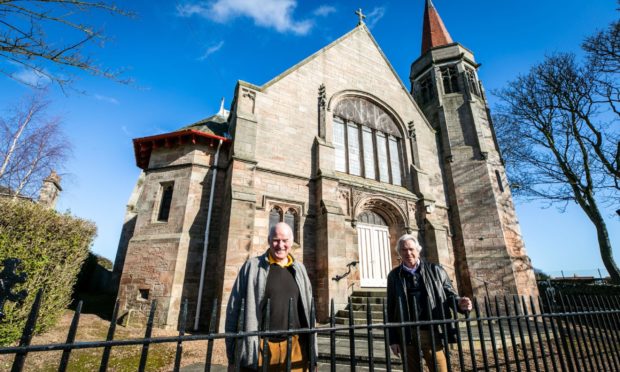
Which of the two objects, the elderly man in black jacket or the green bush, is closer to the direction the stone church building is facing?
the elderly man in black jacket

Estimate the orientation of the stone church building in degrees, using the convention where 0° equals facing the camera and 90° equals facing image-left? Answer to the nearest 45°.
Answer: approximately 315°

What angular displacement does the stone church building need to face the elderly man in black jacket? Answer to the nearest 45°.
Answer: approximately 45° to its right

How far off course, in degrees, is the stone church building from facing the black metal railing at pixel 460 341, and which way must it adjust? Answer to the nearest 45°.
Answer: approximately 45° to its right

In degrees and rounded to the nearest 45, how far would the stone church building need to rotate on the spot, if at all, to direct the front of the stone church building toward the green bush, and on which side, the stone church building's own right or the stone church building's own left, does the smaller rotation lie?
approximately 90° to the stone church building's own right

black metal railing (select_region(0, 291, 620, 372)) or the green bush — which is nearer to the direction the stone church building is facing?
the black metal railing
